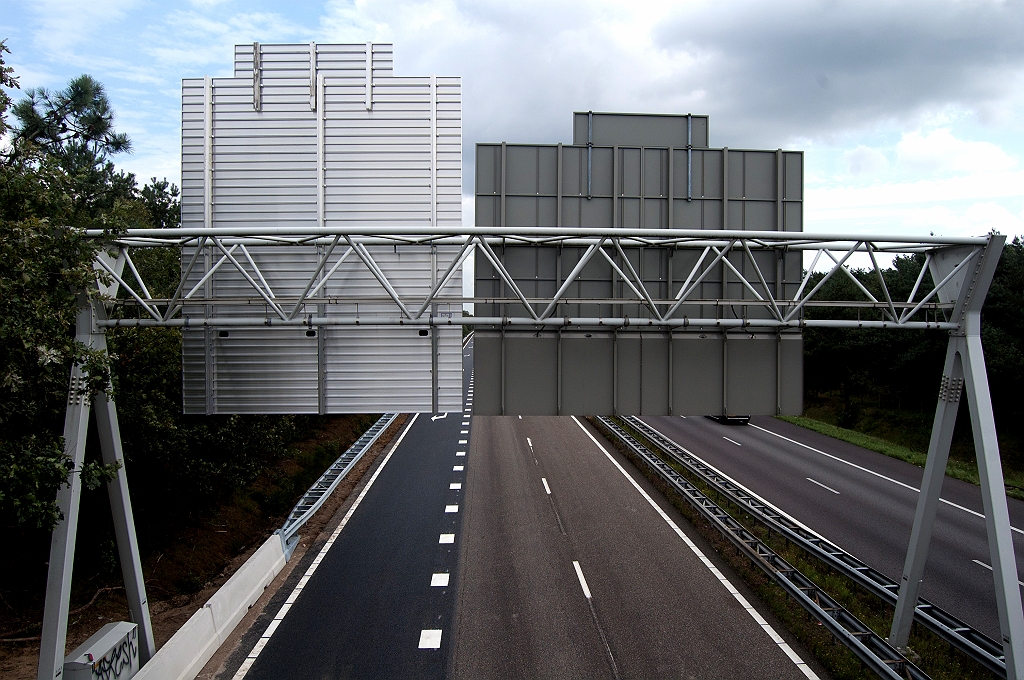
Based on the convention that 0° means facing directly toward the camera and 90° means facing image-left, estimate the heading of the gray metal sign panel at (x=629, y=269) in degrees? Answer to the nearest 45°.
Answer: approximately 180°

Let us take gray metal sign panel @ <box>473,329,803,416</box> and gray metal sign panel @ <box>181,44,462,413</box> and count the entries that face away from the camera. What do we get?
2

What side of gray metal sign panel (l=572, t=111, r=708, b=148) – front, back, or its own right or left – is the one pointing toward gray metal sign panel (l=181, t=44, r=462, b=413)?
left

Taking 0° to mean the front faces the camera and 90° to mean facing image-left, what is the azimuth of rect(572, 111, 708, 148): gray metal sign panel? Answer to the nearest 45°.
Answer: approximately 180°

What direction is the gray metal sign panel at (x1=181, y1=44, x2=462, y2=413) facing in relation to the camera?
away from the camera

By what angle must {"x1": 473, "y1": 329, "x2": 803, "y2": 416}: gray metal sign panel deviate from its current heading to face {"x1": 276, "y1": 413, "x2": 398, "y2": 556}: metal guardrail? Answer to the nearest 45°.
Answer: approximately 45° to its left

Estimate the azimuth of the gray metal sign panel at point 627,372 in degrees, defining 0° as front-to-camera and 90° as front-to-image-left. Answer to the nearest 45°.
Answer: approximately 180°
